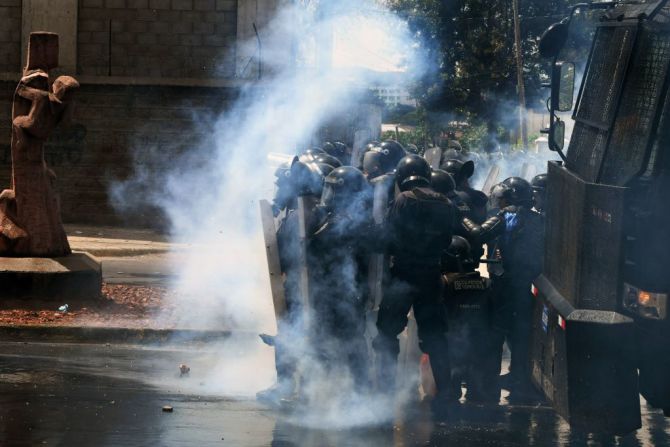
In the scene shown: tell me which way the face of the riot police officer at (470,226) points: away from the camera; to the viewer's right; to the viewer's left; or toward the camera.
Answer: away from the camera

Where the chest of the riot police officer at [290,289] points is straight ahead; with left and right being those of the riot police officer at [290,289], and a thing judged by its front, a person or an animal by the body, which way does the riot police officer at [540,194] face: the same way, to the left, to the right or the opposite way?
the same way

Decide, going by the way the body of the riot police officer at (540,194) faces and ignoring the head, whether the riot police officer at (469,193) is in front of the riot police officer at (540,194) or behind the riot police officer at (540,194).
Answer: in front

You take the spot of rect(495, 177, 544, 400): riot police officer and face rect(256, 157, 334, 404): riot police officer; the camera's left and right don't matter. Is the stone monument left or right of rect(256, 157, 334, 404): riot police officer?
right

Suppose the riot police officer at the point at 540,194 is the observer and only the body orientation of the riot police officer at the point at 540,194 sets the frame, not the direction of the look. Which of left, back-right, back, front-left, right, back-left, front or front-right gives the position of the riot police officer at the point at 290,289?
front-left

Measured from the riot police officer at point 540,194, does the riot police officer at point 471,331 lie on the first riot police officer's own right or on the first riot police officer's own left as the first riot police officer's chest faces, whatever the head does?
on the first riot police officer's own left

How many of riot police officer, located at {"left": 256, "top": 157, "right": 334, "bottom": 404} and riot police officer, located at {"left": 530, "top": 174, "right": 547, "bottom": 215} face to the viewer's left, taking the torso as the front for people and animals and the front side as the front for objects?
2

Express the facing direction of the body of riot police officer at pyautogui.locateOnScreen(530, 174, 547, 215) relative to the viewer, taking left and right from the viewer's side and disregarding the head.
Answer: facing to the left of the viewer

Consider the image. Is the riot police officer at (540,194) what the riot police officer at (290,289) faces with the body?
no

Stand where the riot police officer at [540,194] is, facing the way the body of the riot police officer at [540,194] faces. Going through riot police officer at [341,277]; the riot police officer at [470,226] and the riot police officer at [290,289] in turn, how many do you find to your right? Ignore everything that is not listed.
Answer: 0

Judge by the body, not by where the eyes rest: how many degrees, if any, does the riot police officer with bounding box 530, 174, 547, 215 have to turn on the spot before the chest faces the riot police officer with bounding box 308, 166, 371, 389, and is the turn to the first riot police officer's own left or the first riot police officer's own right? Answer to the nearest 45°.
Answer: approximately 45° to the first riot police officer's own left

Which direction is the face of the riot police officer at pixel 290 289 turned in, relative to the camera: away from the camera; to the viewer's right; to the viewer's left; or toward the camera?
to the viewer's left

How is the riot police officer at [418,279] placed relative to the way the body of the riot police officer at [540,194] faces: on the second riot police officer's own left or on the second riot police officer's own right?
on the second riot police officer's own left

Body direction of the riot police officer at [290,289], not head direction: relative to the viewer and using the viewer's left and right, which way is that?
facing to the left of the viewer

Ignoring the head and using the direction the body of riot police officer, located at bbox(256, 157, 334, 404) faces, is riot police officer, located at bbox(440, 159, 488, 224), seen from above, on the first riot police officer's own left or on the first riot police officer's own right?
on the first riot police officer's own right

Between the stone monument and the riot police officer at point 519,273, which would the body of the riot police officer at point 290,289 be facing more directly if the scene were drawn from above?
the stone monument

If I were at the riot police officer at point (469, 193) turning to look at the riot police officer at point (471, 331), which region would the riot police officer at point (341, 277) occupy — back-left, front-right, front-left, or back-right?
front-right

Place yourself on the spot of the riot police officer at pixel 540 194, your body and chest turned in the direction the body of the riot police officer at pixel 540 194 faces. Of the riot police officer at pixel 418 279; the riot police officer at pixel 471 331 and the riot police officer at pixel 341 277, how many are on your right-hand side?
0
